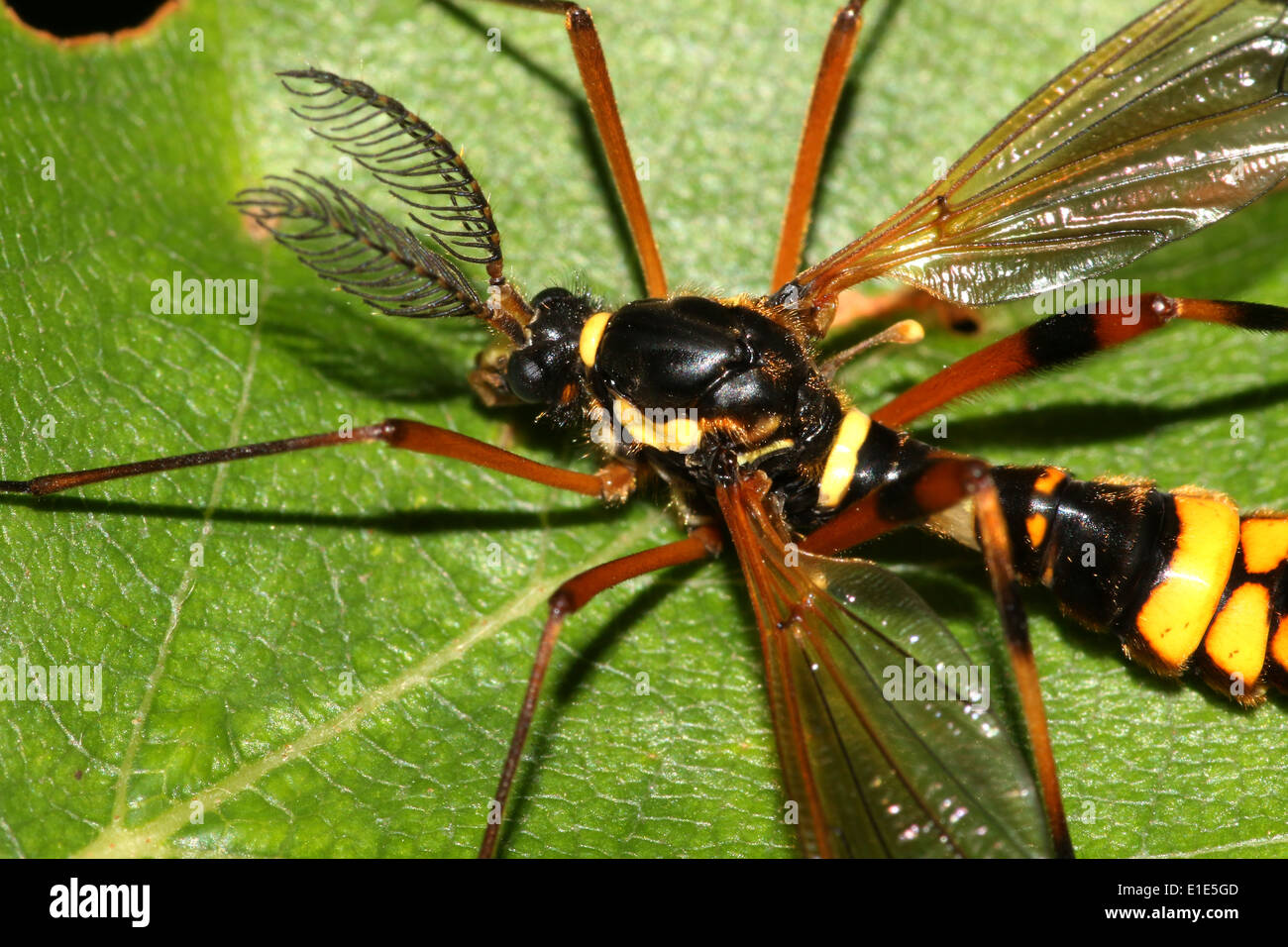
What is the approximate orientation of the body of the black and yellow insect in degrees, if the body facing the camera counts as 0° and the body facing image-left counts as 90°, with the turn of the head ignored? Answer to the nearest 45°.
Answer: approximately 90°
